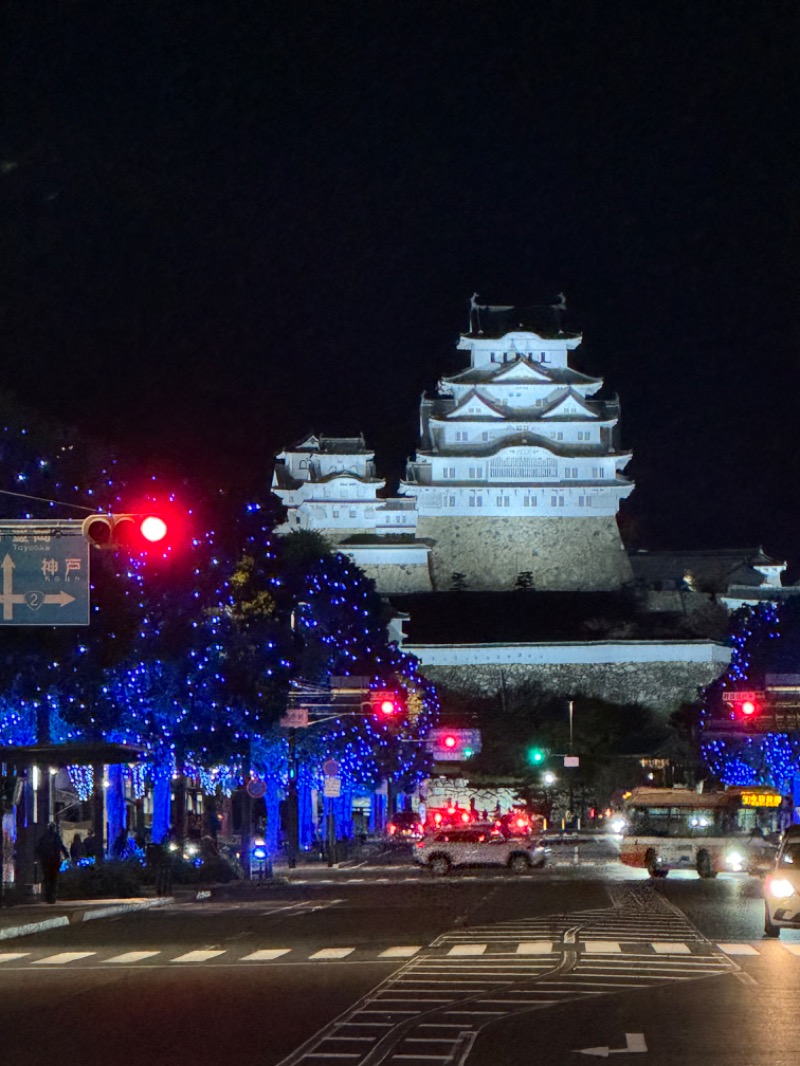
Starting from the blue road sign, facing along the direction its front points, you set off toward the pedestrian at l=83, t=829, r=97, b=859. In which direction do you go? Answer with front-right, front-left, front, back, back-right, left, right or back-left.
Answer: back

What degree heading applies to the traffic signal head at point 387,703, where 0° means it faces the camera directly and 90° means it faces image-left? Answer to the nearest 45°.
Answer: approximately 0°

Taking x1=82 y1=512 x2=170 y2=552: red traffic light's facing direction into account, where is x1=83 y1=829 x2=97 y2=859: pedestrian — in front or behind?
behind

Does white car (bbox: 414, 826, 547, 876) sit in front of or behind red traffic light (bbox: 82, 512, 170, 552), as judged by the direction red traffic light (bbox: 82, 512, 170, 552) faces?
behind

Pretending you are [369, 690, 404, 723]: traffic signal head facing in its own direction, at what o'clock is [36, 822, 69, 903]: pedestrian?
The pedestrian is roughly at 1 o'clock from the traffic signal head.

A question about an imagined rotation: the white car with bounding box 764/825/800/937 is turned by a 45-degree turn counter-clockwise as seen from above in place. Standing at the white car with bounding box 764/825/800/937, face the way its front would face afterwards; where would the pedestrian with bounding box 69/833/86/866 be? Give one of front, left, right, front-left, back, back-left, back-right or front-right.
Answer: back

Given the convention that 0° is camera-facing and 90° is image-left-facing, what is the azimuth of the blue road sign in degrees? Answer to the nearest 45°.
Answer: approximately 0°

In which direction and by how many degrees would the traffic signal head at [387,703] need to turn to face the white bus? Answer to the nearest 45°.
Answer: approximately 90° to its left
